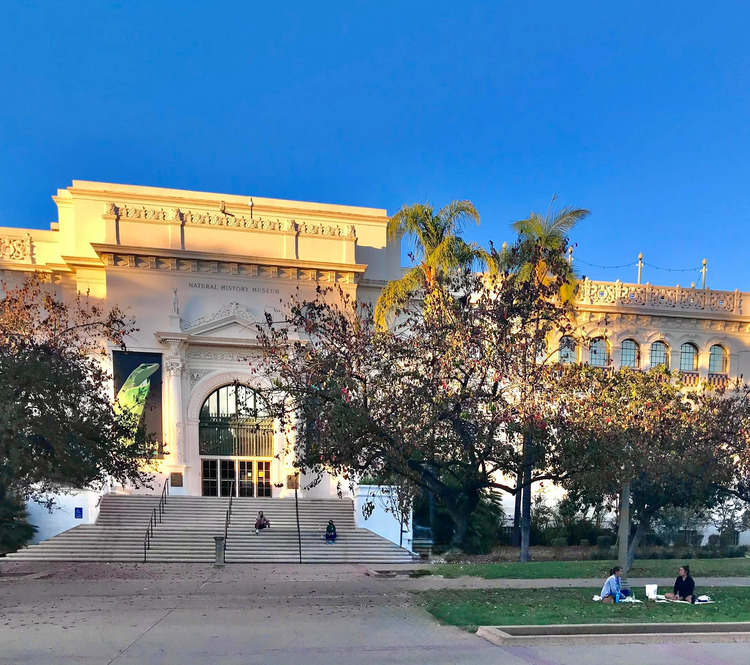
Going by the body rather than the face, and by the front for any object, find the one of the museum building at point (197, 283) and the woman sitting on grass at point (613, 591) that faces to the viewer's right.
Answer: the woman sitting on grass

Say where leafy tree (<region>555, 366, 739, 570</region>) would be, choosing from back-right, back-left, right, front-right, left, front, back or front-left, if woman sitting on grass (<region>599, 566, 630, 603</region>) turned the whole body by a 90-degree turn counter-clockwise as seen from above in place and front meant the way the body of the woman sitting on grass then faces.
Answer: front

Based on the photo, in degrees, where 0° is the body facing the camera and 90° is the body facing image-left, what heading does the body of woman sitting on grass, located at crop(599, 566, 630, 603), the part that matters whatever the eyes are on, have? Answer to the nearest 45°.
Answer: approximately 270°

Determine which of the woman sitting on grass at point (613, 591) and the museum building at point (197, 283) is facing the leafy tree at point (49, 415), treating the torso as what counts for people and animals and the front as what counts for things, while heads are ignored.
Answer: the museum building

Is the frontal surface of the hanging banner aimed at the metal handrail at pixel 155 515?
yes
